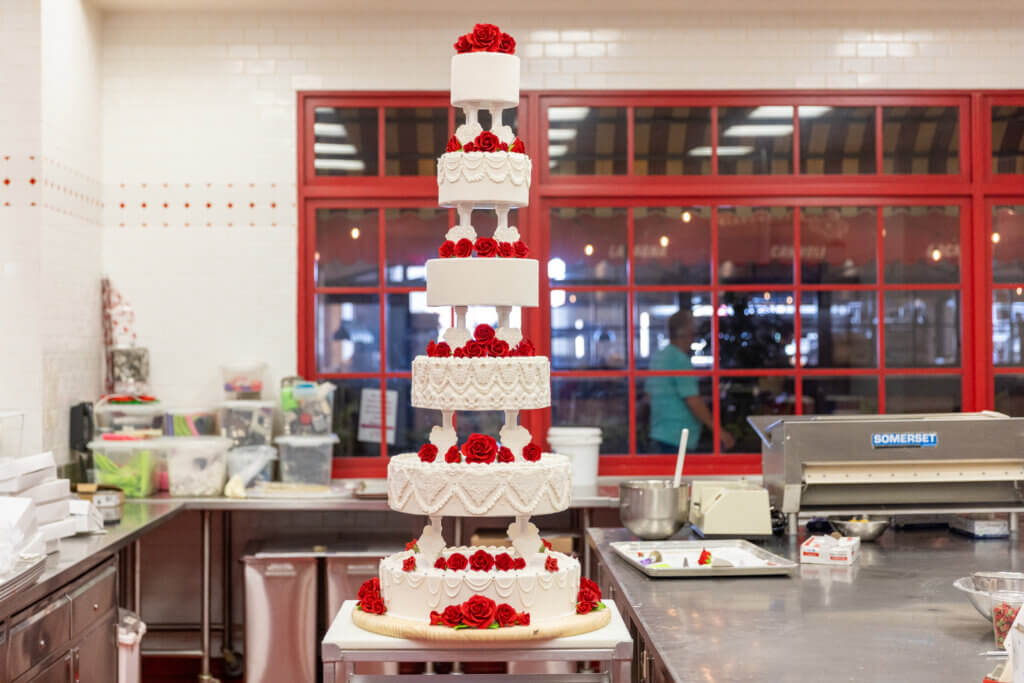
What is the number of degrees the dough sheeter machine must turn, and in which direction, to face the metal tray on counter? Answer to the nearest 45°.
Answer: approximately 45° to its right

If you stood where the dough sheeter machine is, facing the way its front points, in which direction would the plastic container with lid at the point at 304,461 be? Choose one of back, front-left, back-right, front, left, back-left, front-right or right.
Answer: right

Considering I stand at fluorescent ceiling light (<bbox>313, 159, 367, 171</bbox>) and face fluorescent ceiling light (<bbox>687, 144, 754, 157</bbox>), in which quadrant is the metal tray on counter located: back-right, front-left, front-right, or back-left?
front-right

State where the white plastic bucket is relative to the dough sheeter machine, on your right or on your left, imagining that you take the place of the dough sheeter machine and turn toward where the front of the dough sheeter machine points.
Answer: on your right

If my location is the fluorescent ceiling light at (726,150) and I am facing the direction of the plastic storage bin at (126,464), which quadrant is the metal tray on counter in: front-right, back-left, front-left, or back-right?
front-left

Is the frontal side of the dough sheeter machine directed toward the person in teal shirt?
no

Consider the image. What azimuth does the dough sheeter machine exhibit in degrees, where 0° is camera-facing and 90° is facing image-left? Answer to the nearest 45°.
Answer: approximately 0°

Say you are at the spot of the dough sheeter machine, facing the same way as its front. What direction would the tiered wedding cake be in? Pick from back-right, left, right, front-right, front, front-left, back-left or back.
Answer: front-right

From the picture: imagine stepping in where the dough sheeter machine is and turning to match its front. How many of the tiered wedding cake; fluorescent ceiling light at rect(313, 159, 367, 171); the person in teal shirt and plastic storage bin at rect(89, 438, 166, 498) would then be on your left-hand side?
0

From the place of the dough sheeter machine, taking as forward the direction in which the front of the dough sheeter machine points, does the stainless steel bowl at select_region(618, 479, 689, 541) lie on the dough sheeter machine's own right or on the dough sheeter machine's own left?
on the dough sheeter machine's own right

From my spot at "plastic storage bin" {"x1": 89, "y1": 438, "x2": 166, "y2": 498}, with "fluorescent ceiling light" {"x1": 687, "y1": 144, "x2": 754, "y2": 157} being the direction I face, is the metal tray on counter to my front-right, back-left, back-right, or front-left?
front-right

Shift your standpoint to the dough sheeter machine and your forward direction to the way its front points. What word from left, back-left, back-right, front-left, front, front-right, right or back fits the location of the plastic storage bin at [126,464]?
right

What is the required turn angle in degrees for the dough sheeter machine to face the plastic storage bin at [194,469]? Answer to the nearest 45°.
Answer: approximately 90° to its right
